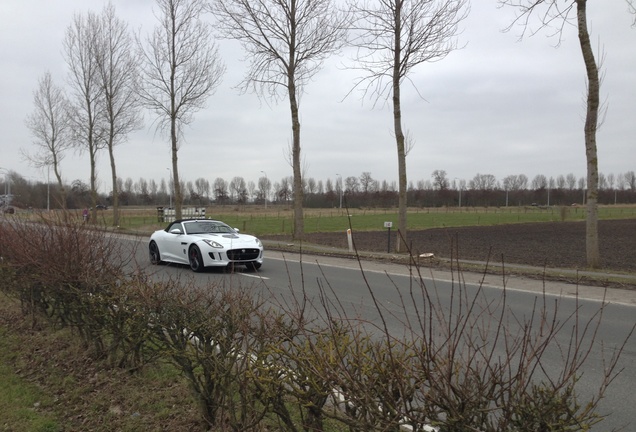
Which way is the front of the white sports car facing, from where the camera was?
facing the viewer and to the right of the viewer
